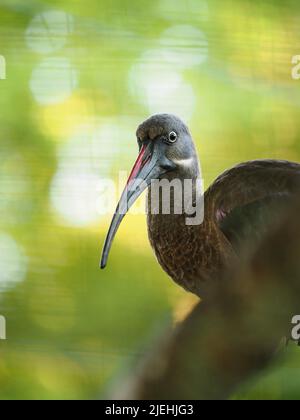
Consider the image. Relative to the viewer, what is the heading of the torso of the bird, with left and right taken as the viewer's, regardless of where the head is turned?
facing the viewer and to the left of the viewer
